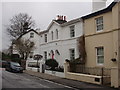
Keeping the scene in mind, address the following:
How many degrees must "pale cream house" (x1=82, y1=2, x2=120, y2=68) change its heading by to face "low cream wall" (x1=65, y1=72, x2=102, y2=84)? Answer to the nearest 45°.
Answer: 0° — it already faces it

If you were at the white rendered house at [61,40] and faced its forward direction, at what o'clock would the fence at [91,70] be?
The fence is roughly at 10 o'clock from the white rendered house.

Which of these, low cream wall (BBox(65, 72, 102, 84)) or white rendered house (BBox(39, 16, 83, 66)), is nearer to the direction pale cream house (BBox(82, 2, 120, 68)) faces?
the low cream wall

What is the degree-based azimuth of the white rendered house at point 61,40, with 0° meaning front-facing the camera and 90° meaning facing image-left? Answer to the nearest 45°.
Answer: approximately 45°

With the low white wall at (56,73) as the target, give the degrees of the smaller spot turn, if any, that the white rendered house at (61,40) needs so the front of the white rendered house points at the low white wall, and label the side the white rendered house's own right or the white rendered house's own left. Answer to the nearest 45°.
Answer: approximately 45° to the white rendered house's own left

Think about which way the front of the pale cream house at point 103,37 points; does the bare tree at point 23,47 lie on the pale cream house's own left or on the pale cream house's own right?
on the pale cream house's own right

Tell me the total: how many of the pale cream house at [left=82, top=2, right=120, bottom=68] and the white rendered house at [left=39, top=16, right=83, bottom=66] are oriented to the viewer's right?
0

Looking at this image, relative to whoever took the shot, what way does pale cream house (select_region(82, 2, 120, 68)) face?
facing the viewer and to the left of the viewer

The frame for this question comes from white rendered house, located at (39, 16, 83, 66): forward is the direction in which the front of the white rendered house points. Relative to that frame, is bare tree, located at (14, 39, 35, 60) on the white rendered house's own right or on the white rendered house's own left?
on the white rendered house's own right
